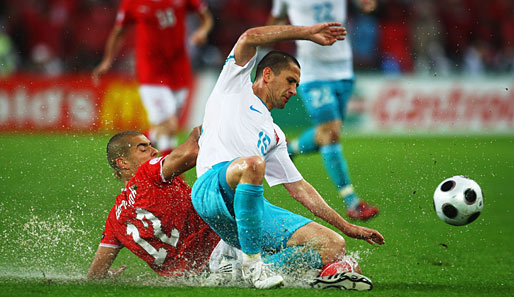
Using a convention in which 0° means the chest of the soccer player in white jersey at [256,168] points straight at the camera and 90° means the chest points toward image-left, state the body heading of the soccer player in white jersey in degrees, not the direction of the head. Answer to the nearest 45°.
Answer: approximately 315°

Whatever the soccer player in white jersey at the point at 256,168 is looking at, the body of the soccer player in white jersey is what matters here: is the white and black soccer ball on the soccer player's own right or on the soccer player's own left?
on the soccer player's own left

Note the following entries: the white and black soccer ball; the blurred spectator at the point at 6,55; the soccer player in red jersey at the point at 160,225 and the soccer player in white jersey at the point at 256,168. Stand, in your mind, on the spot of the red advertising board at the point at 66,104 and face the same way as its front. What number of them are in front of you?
3

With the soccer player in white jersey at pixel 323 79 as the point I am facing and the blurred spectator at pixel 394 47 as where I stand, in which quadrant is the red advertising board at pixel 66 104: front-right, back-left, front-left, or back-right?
front-right

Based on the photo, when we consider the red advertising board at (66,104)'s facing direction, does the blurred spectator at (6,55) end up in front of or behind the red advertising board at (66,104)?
behind

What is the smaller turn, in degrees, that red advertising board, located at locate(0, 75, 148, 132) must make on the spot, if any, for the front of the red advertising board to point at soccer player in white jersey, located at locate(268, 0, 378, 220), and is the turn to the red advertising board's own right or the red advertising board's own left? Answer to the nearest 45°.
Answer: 0° — it already faces them

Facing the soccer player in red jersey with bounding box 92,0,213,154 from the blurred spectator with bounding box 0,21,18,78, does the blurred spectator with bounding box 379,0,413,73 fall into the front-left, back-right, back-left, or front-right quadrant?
front-left

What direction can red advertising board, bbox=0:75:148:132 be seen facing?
toward the camera
